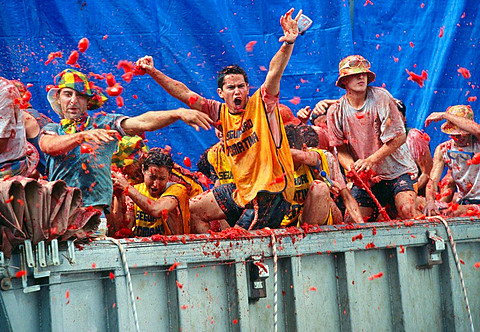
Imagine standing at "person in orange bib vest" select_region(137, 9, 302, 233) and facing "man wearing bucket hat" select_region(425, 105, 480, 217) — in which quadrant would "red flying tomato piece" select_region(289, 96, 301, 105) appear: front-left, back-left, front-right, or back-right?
front-left

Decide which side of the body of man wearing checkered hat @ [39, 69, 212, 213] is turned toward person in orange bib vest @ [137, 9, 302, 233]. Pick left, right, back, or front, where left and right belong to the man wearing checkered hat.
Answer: left

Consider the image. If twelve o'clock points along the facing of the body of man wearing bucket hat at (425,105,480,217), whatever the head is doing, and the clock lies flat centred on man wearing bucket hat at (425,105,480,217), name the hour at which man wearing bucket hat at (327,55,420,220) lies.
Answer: man wearing bucket hat at (327,55,420,220) is roughly at 3 o'clock from man wearing bucket hat at (425,105,480,217).

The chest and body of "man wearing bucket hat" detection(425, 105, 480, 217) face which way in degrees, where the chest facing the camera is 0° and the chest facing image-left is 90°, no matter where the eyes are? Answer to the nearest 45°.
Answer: approximately 0°

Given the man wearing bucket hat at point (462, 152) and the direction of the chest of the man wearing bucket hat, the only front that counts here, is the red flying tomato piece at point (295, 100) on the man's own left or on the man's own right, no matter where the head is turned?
on the man's own right

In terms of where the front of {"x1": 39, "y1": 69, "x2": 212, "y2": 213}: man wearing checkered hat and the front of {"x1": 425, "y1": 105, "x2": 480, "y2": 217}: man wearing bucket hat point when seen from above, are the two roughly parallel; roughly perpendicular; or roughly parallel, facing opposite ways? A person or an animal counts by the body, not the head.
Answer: roughly parallel

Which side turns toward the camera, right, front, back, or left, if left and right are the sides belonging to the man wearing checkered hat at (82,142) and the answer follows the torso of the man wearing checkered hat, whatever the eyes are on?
front

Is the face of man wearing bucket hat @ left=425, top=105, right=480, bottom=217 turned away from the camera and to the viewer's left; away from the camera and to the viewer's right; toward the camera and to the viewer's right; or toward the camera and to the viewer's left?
toward the camera and to the viewer's left

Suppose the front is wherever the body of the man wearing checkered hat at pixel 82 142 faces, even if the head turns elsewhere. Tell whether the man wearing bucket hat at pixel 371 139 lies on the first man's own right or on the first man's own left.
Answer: on the first man's own left

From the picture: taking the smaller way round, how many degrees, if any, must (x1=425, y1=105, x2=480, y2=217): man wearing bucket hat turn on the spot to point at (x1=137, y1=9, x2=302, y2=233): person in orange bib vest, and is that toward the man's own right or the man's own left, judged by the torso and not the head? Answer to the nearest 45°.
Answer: approximately 45° to the man's own right

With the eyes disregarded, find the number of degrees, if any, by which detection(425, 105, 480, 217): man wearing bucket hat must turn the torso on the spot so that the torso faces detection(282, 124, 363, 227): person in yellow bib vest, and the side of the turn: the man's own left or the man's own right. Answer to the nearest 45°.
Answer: approximately 45° to the man's own right
